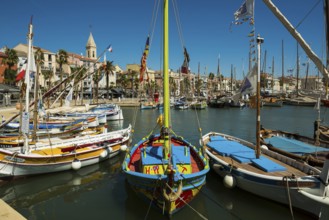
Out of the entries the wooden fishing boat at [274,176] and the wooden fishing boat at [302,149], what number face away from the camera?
0

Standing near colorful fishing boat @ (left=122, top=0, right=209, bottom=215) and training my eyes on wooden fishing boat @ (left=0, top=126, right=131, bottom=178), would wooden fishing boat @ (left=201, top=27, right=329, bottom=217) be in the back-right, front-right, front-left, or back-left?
back-right

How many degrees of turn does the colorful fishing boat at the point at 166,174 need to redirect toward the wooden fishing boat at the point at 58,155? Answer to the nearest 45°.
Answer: approximately 135° to its right

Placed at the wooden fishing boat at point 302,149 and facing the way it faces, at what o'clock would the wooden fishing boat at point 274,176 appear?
the wooden fishing boat at point 274,176 is roughly at 2 o'clock from the wooden fishing boat at point 302,149.

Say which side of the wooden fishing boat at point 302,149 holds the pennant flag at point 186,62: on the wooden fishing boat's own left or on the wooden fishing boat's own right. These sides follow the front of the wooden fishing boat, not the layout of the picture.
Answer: on the wooden fishing boat's own right

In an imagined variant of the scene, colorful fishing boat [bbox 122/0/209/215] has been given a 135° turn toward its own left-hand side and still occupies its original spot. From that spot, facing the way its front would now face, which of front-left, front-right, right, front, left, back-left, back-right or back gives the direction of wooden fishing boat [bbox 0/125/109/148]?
left
